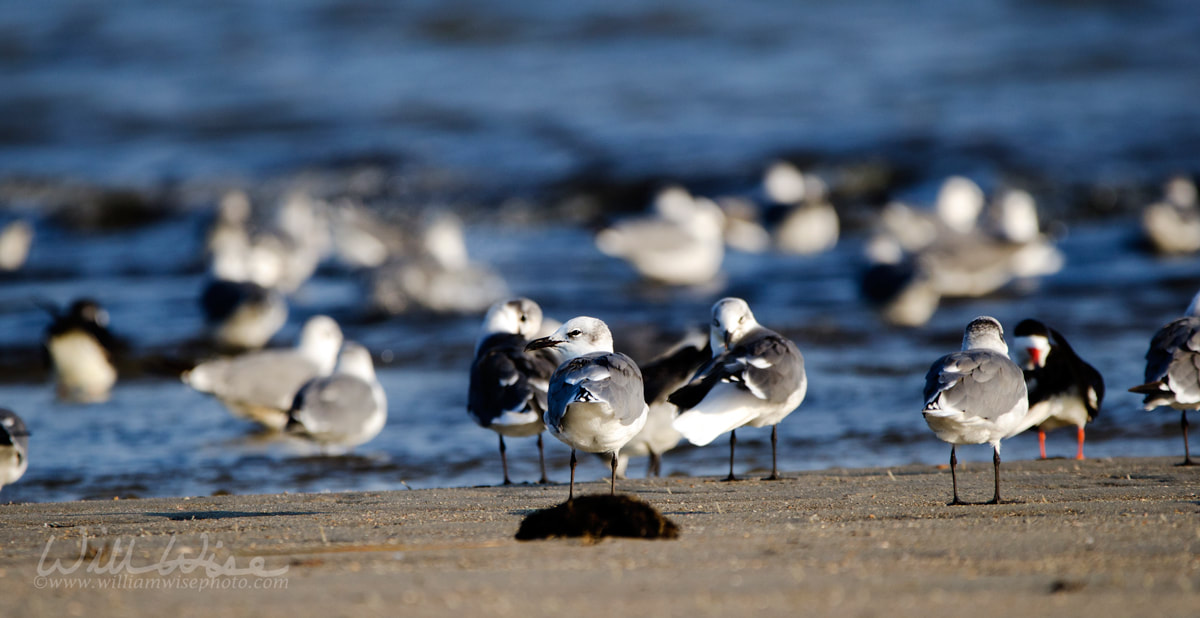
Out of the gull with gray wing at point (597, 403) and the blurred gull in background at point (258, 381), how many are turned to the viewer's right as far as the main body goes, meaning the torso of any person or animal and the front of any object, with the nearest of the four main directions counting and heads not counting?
1

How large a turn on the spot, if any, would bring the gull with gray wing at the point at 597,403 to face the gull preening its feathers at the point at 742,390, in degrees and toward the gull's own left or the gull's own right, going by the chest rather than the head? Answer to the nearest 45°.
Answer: approximately 45° to the gull's own right

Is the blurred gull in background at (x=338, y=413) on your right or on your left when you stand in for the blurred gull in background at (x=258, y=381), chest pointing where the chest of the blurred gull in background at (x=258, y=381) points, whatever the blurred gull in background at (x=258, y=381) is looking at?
on your right

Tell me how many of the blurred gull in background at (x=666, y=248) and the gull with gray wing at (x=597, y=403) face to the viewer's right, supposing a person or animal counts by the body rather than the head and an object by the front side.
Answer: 1

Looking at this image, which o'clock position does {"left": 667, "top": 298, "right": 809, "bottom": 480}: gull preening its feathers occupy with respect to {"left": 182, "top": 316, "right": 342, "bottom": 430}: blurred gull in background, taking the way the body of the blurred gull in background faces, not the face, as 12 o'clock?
The gull preening its feathers is roughly at 2 o'clock from the blurred gull in background.

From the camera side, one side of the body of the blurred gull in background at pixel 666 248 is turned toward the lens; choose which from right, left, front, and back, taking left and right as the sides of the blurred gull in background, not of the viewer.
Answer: right

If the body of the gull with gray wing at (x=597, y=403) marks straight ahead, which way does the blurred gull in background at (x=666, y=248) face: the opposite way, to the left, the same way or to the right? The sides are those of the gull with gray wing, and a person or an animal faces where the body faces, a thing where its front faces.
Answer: to the right

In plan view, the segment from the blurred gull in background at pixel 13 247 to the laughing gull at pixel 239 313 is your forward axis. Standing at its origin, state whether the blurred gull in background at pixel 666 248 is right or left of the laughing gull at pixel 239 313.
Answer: left

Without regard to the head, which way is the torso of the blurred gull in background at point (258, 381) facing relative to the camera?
to the viewer's right

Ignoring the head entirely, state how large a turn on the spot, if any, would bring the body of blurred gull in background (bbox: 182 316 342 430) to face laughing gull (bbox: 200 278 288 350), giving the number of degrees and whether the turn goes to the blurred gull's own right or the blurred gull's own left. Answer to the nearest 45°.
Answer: approximately 90° to the blurred gull's own left

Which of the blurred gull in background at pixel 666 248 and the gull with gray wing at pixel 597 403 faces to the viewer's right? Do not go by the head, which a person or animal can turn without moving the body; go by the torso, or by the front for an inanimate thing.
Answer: the blurred gull in background

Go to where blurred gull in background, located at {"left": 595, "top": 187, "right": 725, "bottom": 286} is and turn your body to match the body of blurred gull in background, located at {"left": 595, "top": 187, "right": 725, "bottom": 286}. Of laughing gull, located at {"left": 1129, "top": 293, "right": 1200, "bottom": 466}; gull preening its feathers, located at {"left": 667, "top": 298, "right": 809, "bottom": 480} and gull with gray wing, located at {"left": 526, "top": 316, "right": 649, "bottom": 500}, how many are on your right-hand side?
3

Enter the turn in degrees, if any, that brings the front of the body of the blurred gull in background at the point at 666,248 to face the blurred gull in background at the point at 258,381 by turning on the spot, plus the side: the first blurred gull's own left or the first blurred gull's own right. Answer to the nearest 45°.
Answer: approximately 135° to the first blurred gull's own right

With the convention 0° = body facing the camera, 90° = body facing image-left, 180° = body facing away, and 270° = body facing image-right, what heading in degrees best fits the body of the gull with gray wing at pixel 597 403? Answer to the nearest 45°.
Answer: approximately 180°

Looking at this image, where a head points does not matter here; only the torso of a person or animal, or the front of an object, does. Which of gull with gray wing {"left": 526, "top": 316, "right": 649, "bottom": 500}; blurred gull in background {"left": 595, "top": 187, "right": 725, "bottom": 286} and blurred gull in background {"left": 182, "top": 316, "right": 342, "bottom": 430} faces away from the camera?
the gull with gray wing

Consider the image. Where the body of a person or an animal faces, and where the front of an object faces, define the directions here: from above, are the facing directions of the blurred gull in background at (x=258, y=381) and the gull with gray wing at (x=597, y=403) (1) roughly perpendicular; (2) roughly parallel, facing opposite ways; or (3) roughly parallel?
roughly perpendicular
